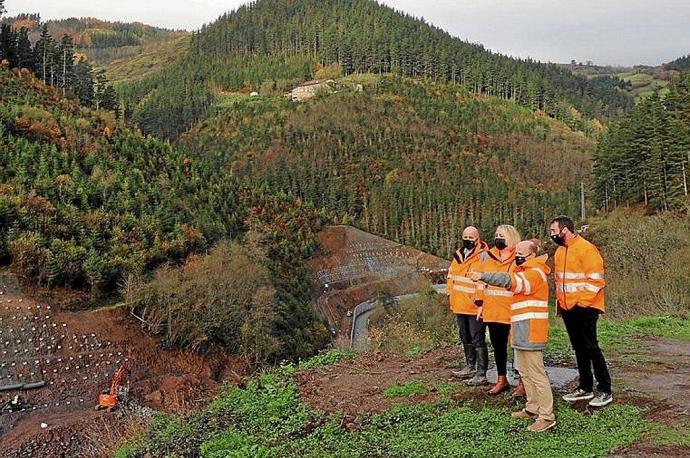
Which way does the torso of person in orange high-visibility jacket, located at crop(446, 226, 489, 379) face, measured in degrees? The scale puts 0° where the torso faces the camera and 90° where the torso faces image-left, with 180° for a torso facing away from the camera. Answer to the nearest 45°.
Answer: approximately 45°

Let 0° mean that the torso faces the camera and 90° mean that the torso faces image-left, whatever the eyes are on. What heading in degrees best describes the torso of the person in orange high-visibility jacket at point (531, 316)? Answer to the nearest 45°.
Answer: approximately 90°

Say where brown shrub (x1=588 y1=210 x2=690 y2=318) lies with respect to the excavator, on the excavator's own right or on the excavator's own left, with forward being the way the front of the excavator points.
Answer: on the excavator's own right

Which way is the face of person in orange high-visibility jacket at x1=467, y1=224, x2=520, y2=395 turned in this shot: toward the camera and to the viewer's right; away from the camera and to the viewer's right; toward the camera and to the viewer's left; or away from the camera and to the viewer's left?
toward the camera and to the viewer's left

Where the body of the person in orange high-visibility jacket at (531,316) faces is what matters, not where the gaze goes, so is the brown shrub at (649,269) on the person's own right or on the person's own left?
on the person's own right

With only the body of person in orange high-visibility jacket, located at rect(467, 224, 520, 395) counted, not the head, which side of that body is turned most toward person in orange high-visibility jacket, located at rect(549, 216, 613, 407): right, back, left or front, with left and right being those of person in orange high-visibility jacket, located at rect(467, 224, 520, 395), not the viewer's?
left

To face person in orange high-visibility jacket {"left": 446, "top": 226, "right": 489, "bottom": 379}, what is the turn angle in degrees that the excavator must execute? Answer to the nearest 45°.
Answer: approximately 135° to its right

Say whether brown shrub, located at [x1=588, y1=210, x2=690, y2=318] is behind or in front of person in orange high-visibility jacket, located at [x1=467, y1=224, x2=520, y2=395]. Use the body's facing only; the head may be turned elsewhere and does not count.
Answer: behind

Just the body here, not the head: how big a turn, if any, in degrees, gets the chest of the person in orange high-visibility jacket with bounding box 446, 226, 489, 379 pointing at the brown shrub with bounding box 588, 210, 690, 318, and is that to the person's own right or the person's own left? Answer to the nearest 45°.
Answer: approximately 135° to the person's own right
